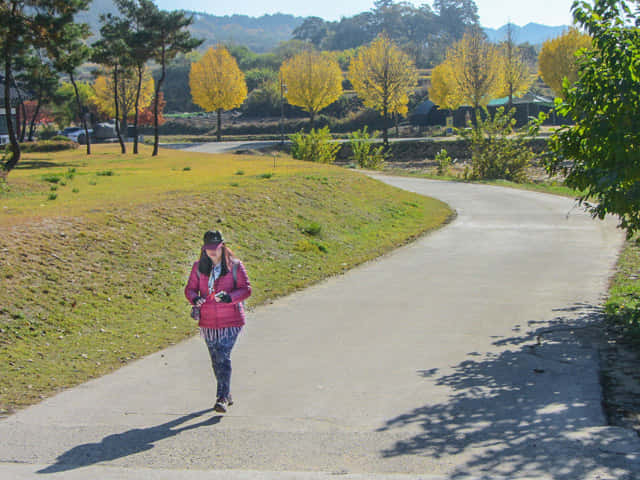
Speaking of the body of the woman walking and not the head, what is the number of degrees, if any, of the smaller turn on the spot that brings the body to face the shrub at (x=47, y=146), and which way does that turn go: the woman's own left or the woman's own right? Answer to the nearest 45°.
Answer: approximately 180°

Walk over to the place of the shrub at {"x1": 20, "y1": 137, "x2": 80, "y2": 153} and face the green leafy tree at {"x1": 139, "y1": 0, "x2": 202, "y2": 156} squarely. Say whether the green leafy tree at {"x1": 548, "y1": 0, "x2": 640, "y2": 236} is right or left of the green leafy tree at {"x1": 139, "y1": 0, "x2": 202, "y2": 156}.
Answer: right

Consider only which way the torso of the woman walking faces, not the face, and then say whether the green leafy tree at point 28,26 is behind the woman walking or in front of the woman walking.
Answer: behind

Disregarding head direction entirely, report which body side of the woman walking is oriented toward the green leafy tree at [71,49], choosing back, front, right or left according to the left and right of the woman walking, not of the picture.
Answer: back

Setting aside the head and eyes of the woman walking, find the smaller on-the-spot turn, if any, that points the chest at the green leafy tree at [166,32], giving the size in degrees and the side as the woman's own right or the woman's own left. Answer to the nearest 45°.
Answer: approximately 180°

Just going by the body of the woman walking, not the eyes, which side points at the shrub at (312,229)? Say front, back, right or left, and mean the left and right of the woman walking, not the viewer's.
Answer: back

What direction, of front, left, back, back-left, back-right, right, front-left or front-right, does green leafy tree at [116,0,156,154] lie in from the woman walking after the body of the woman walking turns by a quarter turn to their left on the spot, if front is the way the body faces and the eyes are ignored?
left

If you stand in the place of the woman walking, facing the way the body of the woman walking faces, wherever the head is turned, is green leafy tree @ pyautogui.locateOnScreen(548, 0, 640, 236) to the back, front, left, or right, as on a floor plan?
left

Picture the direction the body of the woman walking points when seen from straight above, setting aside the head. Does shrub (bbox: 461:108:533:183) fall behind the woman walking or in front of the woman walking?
behind

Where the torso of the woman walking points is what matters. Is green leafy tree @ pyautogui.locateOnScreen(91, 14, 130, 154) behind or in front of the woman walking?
behind

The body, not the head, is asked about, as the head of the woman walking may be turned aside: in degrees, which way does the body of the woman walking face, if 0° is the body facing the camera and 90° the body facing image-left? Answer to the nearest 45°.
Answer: approximately 0°

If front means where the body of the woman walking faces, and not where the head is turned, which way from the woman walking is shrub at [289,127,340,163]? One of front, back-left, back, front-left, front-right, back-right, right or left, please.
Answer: back
